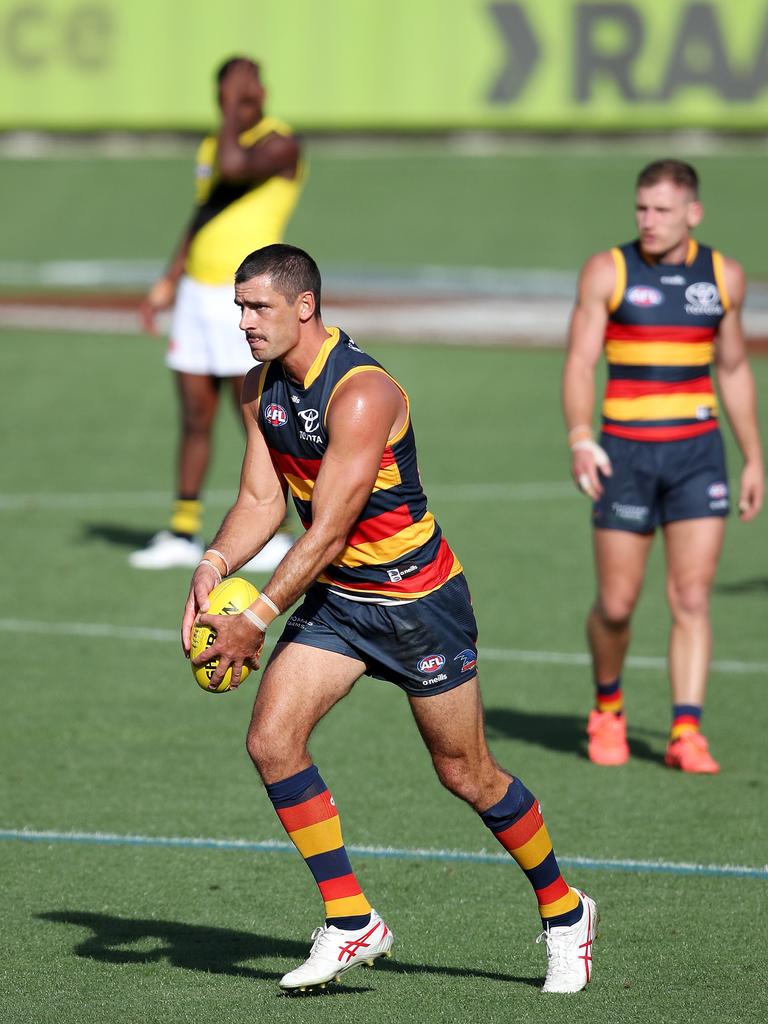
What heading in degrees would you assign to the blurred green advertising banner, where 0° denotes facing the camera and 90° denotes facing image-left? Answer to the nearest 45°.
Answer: approximately 0°

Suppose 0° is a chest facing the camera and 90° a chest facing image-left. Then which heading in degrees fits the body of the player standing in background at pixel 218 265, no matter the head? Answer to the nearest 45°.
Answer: approximately 45°

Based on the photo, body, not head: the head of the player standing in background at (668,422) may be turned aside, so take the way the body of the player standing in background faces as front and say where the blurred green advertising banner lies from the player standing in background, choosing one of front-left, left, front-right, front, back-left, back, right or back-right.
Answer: back

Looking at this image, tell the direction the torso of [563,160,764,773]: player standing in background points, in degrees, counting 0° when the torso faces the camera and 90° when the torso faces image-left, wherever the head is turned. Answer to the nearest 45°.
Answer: approximately 0°

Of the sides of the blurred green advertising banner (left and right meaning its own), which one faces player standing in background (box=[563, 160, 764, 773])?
front

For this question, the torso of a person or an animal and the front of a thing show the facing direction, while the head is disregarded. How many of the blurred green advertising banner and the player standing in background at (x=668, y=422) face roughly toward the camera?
2
